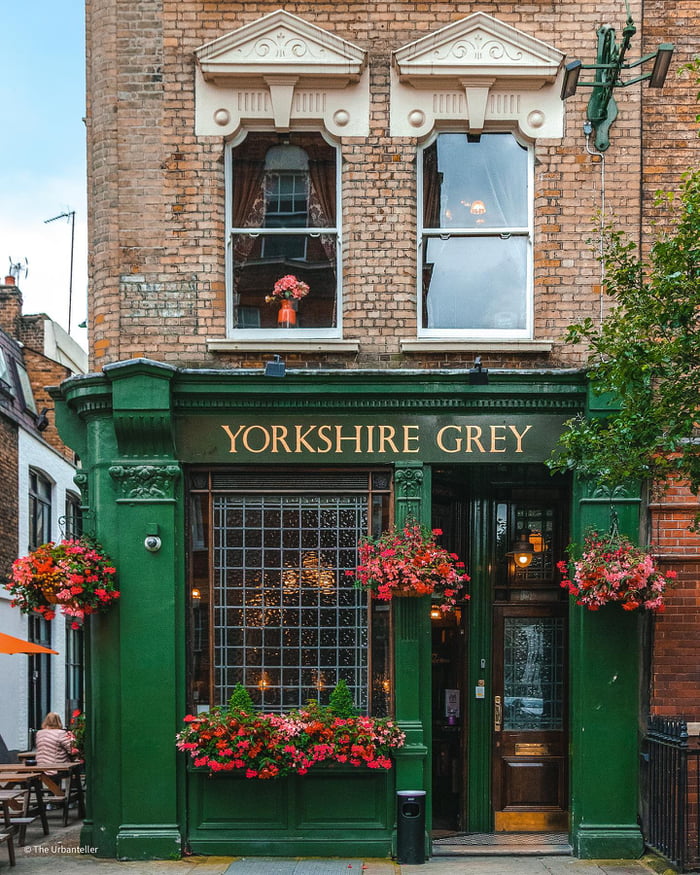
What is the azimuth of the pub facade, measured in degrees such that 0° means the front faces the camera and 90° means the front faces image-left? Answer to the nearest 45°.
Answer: approximately 0°

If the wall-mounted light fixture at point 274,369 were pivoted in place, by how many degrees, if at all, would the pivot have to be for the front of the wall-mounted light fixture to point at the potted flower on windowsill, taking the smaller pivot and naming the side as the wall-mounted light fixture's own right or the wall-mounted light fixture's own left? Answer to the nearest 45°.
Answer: approximately 180°

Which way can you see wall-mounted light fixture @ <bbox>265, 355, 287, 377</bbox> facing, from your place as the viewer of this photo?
facing the viewer

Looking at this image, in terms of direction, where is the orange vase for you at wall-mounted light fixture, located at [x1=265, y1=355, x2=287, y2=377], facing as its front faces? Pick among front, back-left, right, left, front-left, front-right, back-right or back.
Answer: back

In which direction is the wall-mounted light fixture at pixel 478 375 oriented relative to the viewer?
toward the camera

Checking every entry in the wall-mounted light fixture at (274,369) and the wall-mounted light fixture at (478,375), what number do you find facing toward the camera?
2
